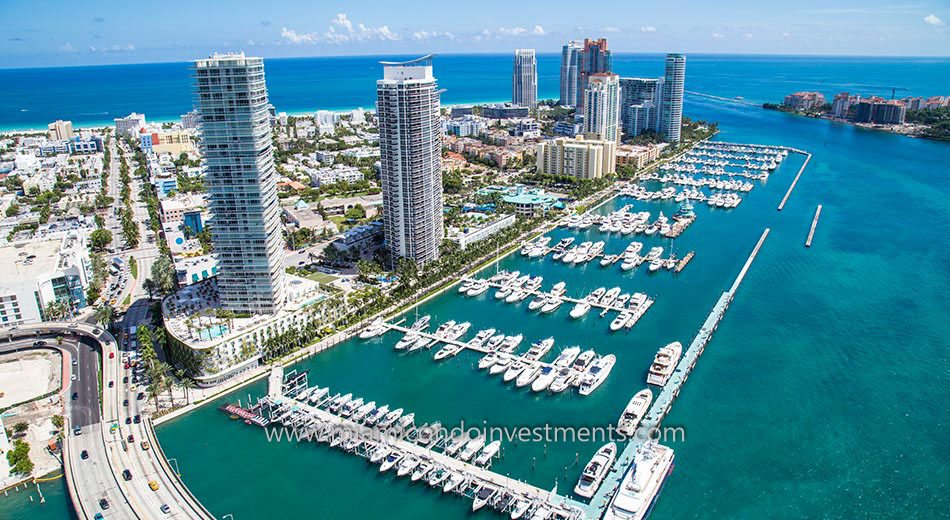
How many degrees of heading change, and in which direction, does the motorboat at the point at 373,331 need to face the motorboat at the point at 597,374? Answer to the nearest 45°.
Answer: approximately 90° to its left

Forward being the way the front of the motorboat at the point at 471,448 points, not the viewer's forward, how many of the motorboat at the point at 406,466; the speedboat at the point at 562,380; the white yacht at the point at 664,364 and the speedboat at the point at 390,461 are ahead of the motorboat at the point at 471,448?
2

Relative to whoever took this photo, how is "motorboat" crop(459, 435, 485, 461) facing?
facing away from the viewer and to the right of the viewer

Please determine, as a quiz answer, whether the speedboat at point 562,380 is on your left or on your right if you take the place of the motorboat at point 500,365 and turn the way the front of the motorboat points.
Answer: on your left

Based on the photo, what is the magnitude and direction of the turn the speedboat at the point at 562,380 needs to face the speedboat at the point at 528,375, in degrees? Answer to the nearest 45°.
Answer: approximately 45° to its right

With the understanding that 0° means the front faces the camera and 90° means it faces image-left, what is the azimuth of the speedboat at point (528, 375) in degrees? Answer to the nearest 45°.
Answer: approximately 45°

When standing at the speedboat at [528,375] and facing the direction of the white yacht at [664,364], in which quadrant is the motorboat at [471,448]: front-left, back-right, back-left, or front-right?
back-right
